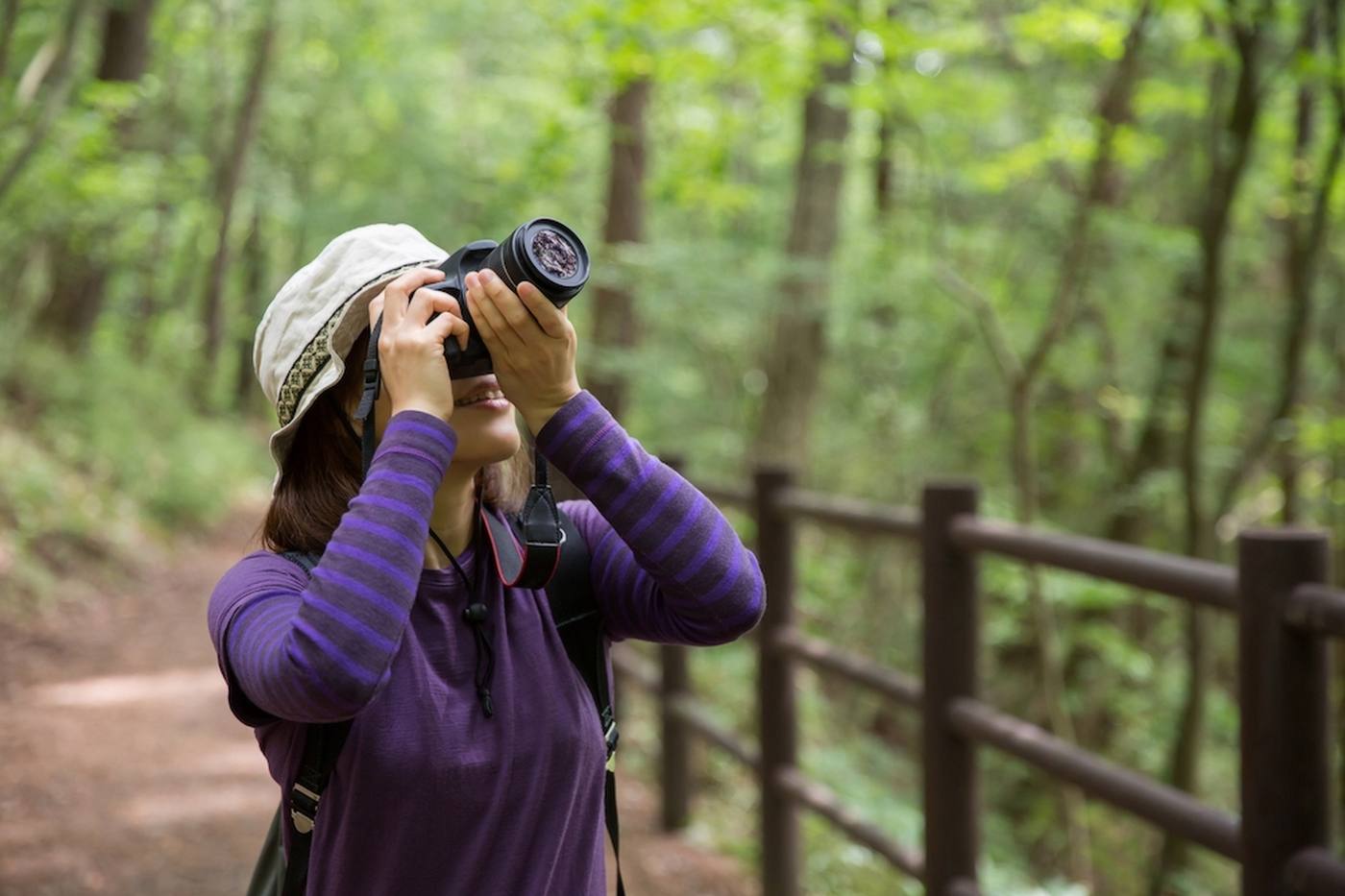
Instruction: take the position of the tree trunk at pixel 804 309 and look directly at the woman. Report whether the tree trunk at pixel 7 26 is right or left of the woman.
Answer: right

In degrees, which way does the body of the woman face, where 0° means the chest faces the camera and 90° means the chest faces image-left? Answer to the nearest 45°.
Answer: approximately 315°

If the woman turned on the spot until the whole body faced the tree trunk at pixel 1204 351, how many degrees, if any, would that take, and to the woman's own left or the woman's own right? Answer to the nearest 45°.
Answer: approximately 90° to the woman's own left

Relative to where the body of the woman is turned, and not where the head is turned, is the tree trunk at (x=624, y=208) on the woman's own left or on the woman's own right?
on the woman's own left

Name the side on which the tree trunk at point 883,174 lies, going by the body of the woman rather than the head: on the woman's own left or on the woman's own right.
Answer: on the woman's own left

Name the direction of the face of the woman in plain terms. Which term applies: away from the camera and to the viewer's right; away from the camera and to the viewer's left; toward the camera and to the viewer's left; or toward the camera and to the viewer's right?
toward the camera and to the viewer's right

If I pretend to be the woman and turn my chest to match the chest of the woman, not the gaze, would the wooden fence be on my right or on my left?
on my left

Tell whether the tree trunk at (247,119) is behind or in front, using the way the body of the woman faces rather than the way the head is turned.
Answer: behind

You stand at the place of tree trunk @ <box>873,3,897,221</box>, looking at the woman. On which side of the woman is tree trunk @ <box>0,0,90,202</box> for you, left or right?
right
